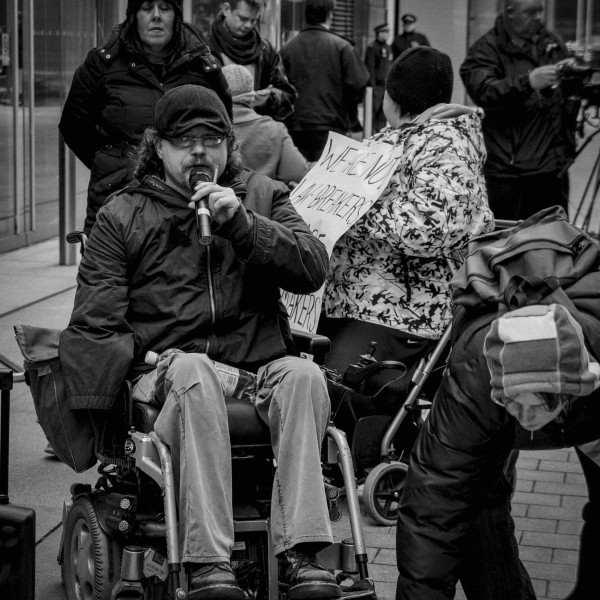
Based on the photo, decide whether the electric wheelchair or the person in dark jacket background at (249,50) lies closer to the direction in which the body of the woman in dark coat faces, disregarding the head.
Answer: the electric wheelchair

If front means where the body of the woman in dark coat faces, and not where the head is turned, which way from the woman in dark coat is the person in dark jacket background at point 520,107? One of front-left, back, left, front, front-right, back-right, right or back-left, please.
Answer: back-left

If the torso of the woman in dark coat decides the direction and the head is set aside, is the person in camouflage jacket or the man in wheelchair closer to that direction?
the man in wheelchair
